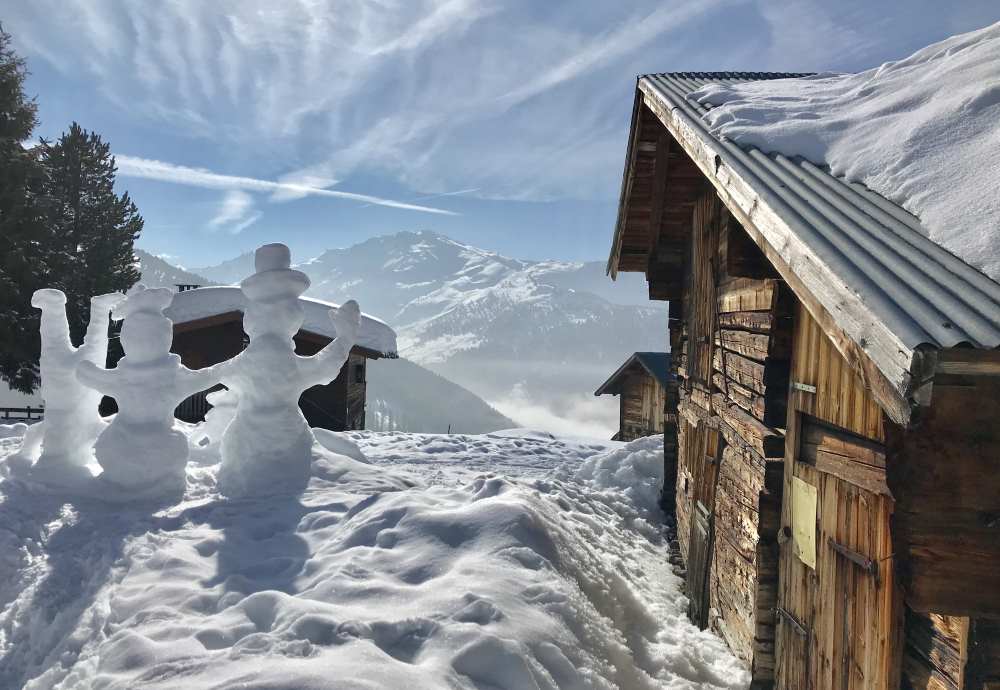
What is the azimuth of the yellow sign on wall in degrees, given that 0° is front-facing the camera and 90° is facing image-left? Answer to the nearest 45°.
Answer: approximately 45°

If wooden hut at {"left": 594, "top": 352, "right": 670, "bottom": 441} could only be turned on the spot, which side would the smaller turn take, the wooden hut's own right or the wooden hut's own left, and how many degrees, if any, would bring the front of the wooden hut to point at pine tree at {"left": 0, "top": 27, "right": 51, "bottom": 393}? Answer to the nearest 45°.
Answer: approximately 45° to the wooden hut's own right

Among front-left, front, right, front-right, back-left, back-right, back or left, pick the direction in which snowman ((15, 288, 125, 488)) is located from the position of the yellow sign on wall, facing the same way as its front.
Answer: front-right

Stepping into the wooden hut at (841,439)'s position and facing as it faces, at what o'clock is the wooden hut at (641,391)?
the wooden hut at (641,391) is roughly at 4 o'clock from the wooden hut at (841,439).

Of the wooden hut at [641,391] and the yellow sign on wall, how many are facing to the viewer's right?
0

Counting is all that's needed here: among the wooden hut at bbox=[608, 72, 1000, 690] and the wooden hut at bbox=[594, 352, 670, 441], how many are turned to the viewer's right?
0

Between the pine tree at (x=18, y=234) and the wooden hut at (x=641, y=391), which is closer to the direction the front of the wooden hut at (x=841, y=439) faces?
the pine tree

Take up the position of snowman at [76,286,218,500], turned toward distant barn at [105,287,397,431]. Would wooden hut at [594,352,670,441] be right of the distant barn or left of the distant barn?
right

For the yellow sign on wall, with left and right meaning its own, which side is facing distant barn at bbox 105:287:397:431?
right

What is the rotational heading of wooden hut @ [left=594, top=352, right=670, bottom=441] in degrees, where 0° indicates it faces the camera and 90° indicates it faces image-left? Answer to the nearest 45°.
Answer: approximately 45°

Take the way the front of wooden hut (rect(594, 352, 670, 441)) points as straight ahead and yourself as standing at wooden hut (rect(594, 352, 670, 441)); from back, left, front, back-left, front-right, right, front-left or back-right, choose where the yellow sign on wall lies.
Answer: front-left

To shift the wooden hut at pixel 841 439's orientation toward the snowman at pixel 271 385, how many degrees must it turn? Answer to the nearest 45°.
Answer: approximately 45° to its right
